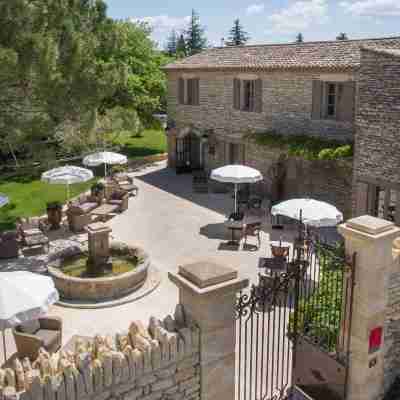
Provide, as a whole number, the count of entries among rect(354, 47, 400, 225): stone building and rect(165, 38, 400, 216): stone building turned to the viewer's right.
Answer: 0

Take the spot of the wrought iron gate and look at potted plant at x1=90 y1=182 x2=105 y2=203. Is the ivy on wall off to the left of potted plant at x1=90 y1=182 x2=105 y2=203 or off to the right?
right

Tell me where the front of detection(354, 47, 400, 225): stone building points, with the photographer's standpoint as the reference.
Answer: facing the viewer and to the left of the viewer

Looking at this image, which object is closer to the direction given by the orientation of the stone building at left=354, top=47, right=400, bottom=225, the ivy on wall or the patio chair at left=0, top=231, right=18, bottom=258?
the patio chair

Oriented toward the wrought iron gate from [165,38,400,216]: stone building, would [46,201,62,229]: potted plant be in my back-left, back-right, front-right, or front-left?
front-right

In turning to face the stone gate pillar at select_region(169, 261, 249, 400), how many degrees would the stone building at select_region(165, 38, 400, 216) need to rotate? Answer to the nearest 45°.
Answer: approximately 45° to its left

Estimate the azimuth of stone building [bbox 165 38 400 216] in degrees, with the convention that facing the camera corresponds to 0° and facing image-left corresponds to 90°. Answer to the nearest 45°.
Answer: approximately 45°

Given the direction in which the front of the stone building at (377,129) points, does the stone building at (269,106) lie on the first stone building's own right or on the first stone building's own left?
on the first stone building's own right

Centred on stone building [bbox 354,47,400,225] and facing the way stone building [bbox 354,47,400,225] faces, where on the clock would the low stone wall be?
The low stone wall is roughly at 11 o'clock from the stone building.

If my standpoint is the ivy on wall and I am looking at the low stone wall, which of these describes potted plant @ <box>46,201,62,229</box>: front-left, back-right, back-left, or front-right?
front-right

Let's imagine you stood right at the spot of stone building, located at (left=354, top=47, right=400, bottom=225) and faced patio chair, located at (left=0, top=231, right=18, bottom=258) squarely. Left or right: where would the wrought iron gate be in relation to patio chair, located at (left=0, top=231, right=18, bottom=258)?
left

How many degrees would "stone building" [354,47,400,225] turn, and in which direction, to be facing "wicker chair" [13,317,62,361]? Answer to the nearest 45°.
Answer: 0° — it already faces it

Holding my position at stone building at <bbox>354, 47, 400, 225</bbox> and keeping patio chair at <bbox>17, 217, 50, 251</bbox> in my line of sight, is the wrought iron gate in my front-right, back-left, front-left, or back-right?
front-left

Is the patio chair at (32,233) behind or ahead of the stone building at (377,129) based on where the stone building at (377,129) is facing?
ahead
